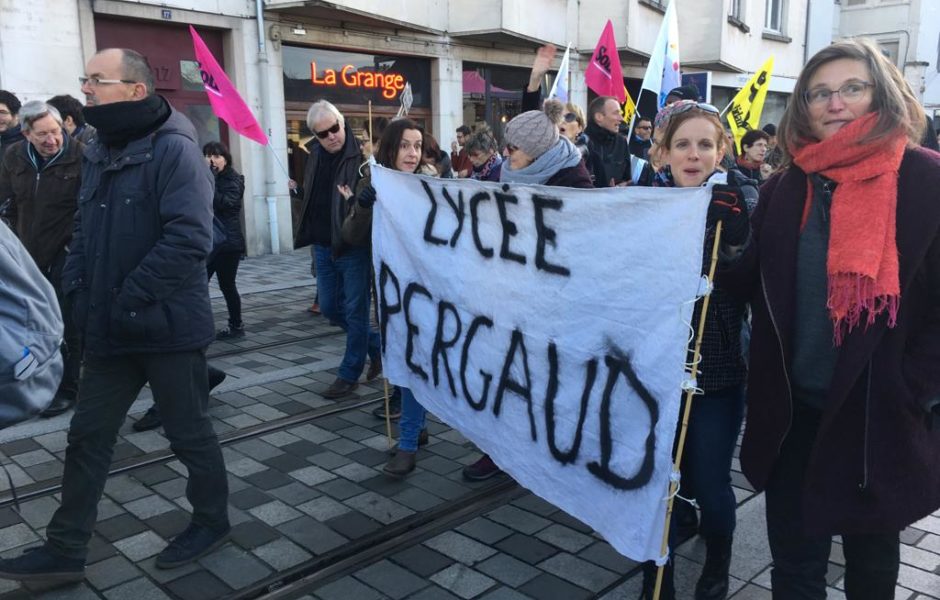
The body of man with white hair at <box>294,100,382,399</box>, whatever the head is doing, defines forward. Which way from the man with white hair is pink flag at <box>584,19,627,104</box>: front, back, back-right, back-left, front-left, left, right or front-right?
back

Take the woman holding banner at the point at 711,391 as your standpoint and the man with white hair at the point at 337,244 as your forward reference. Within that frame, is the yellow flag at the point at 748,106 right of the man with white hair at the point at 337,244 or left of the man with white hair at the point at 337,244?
right

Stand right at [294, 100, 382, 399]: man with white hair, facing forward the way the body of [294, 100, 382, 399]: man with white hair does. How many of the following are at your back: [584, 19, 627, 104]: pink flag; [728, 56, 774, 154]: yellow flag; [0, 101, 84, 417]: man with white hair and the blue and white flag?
3

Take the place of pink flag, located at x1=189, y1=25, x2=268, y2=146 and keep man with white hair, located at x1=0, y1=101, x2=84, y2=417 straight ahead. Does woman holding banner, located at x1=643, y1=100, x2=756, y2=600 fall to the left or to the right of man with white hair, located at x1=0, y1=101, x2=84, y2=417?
left

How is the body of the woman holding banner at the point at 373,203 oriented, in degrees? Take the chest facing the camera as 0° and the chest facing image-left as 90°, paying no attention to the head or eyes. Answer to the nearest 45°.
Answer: approximately 45°

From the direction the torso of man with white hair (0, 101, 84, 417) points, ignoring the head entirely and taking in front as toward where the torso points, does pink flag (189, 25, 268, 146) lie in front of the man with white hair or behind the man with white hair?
behind

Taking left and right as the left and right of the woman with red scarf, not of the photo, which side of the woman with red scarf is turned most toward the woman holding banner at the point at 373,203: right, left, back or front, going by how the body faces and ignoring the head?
right

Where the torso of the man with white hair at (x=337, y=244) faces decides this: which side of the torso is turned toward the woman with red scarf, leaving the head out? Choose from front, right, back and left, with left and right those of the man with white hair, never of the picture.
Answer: left

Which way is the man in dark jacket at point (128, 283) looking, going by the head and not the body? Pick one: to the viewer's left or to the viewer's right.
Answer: to the viewer's left

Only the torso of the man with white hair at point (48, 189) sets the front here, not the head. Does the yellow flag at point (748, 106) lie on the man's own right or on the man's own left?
on the man's own left

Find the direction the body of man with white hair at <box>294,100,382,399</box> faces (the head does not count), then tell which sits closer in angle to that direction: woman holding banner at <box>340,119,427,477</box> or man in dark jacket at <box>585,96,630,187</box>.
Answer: the woman holding banner
